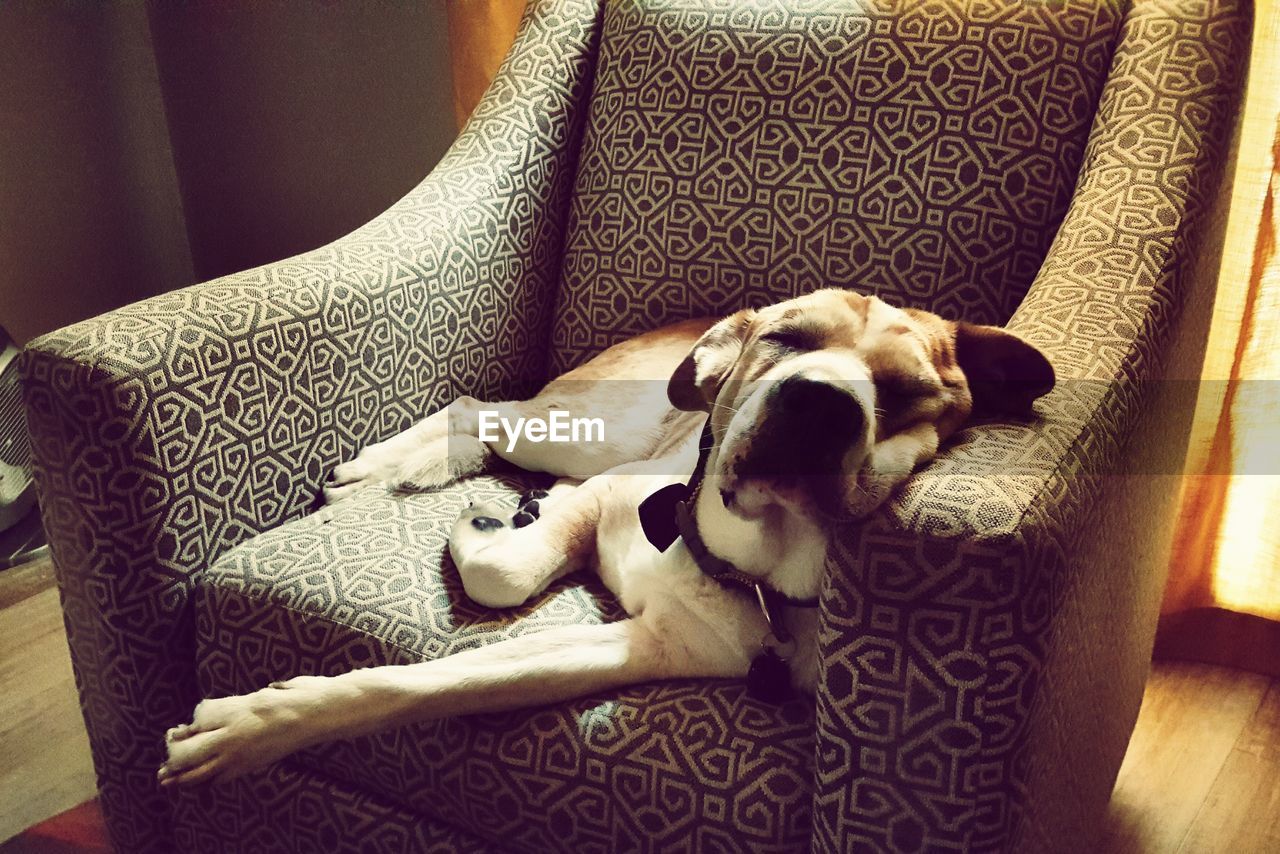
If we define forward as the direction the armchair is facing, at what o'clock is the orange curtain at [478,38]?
The orange curtain is roughly at 4 o'clock from the armchair.

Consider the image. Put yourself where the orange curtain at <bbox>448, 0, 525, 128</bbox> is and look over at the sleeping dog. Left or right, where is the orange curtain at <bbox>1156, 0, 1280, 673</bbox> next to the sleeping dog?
left

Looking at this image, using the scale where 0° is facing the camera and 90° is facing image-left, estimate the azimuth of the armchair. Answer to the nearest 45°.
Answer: approximately 45°
